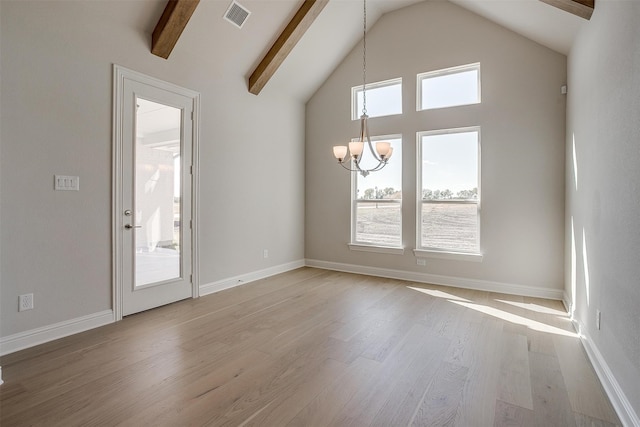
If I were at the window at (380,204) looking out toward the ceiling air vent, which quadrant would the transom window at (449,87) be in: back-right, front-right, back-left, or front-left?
back-left

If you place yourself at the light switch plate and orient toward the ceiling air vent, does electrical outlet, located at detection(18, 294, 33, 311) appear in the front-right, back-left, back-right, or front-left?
back-right

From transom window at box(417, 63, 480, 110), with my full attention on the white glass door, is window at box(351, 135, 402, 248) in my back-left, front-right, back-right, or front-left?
front-right

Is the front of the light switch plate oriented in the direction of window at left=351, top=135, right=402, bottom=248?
no

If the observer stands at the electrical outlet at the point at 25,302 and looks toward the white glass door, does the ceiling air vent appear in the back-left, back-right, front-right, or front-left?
front-right

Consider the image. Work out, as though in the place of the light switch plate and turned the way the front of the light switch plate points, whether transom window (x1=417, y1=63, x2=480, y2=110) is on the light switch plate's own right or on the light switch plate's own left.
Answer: on the light switch plate's own left
